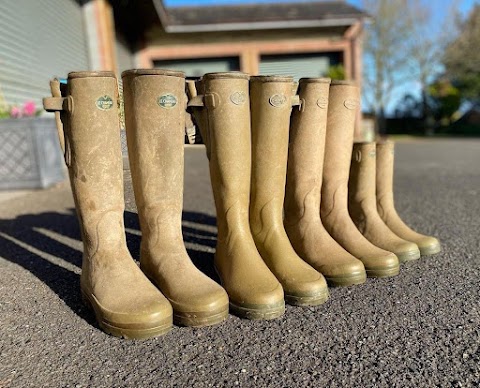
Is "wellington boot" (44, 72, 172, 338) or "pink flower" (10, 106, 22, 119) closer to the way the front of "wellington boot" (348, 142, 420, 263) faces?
the wellington boot

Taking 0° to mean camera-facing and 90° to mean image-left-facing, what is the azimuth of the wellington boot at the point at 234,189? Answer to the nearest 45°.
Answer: approximately 315°

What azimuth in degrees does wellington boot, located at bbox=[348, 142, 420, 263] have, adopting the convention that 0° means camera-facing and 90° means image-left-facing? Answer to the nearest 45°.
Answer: approximately 315°

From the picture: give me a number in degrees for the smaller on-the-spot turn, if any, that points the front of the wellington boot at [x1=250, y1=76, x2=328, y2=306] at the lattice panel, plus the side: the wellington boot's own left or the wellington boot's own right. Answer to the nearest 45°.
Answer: approximately 180°

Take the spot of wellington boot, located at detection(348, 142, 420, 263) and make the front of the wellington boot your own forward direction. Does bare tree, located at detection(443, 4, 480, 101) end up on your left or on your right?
on your left

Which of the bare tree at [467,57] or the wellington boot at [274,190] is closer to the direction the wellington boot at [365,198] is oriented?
the wellington boot

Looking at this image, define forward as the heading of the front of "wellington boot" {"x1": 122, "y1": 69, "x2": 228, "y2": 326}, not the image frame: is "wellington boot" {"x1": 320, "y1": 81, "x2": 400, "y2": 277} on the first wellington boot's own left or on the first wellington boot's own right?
on the first wellington boot's own left

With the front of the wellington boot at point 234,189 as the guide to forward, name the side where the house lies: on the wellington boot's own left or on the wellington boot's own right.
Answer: on the wellington boot's own left

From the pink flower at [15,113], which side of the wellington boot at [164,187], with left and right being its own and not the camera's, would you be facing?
back

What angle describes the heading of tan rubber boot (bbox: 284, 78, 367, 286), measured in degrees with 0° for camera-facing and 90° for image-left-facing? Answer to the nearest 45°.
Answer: approximately 315°

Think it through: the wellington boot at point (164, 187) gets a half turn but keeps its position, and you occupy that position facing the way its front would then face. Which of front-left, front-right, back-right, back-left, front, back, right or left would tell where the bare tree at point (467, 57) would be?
right
